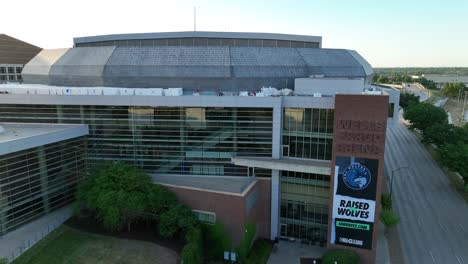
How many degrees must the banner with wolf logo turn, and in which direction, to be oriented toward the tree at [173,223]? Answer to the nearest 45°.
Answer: approximately 45° to its right

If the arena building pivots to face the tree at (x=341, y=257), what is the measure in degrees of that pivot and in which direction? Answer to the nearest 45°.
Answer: approximately 45° to its left

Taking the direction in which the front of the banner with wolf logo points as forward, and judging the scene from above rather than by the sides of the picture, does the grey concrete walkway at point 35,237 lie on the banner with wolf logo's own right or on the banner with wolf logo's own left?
on the banner with wolf logo's own right

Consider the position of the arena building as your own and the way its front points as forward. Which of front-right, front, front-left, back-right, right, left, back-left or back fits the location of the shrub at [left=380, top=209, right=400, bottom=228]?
left

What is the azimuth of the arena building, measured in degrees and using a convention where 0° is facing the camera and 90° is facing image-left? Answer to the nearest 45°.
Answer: approximately 0°

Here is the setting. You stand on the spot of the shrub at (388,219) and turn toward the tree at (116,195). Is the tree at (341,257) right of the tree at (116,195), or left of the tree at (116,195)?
left

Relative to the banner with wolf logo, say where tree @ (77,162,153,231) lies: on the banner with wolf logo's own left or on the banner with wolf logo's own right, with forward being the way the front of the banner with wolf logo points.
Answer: on the banner with wolf logo's own right

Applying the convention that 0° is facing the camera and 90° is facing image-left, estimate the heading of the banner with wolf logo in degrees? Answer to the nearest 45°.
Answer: approximately 0°

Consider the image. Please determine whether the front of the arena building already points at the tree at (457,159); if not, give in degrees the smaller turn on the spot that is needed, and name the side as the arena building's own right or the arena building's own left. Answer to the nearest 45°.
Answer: approximately 90° to the arena building's own left

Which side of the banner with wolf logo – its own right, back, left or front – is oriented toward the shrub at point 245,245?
right

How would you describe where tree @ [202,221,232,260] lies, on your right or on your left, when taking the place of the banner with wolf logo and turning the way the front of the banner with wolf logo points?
on your right
